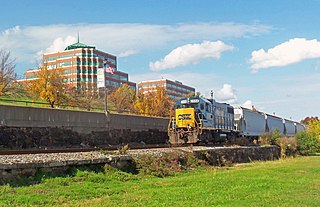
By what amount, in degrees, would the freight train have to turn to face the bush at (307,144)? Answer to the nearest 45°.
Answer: approximately 180°

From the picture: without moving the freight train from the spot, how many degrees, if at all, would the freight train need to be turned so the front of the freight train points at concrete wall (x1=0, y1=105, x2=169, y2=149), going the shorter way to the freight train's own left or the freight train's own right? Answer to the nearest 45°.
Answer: approximately 45° to the freight train's own right

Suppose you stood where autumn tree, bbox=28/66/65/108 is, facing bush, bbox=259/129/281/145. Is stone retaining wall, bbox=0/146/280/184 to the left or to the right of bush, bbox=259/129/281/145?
right

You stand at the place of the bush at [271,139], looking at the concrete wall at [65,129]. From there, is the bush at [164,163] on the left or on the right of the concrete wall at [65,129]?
left

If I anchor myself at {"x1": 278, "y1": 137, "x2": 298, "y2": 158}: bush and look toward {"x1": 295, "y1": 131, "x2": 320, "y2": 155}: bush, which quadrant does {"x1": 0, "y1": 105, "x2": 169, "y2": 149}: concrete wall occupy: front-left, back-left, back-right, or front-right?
back-left

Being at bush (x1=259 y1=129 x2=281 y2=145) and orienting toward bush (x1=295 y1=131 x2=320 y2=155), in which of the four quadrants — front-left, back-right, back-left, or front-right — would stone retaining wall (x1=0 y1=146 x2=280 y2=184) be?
back-right

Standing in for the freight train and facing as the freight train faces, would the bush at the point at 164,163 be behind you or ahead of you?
ahead

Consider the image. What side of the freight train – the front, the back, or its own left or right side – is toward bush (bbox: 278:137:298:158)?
back

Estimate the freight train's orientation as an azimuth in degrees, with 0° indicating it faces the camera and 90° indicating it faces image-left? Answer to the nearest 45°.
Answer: approximately 45°

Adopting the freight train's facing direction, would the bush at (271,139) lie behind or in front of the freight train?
behind

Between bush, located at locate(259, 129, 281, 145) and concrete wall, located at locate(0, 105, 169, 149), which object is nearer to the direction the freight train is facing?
the concrete wall
